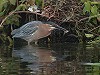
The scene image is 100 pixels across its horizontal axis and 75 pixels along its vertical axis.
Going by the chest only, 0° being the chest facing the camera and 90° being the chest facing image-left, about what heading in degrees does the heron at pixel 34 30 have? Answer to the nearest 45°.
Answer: approximately 270°
